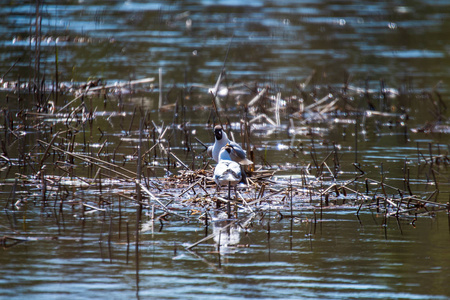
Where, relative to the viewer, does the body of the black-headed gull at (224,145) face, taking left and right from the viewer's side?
facing the viewer and to the left of the viewer
